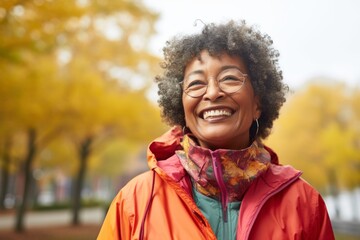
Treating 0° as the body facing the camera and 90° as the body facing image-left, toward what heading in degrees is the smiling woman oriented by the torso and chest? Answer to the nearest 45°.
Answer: approximately 0°

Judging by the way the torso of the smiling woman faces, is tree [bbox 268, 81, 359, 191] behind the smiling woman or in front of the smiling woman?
behind

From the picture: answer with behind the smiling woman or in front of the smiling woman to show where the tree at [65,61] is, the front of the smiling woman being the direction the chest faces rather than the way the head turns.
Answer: behind

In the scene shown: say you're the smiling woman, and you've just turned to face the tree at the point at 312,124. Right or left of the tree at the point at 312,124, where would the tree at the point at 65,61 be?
left
